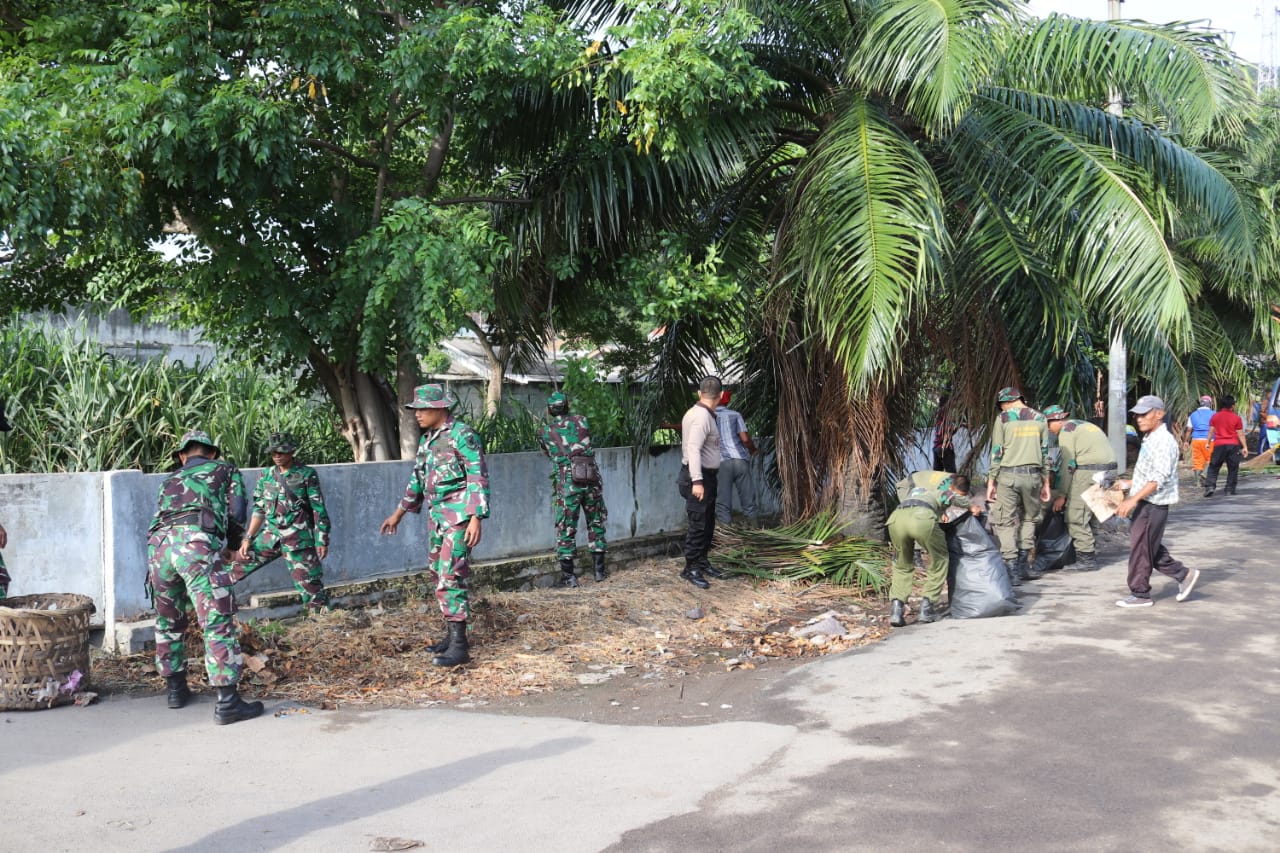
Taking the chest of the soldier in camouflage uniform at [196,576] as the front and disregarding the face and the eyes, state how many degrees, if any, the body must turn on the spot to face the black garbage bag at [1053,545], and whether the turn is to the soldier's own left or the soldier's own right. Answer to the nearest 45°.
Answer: approximately 45° to the soldier's own right

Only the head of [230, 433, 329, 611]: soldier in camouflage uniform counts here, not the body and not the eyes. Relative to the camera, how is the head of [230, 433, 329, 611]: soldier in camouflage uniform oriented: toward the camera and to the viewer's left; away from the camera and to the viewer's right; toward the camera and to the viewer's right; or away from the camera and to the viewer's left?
toward the camera and to the viewer's left

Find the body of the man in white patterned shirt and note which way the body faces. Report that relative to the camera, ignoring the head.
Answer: to the viewer's left

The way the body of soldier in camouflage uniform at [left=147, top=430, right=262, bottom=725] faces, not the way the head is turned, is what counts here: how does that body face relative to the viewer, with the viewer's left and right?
facing away from the viewer and to the right of the viewer

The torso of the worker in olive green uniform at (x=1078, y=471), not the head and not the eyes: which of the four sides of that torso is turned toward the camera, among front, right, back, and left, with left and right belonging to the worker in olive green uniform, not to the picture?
left

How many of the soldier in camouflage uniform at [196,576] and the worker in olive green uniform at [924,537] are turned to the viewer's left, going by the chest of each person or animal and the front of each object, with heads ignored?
0

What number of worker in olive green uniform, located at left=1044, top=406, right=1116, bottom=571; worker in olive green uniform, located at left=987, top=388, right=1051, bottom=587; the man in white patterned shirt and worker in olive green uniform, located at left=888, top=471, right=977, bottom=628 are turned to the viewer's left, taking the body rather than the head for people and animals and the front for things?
2

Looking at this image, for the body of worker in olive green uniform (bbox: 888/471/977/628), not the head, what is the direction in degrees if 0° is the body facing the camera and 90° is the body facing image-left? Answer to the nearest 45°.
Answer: approximately 225°

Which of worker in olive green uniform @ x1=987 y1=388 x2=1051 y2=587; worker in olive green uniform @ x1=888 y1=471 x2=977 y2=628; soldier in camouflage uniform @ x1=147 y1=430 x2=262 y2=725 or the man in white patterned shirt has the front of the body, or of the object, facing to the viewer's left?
the man in white patterned shirt

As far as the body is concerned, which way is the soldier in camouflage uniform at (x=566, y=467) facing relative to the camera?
away from the camera

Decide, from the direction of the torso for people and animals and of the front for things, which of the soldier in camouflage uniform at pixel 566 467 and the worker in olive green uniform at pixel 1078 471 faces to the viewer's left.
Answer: the worker in olive green uniform
